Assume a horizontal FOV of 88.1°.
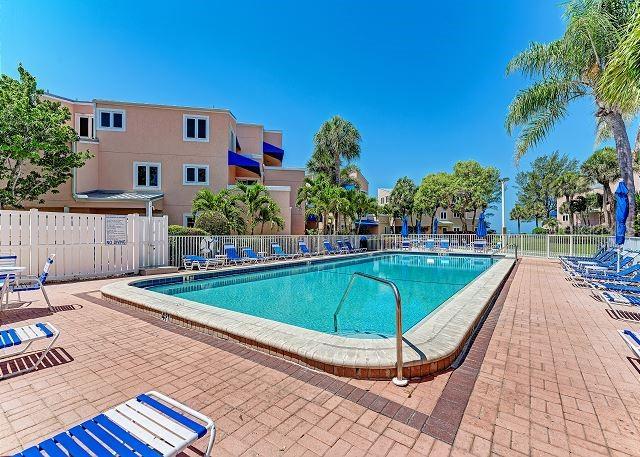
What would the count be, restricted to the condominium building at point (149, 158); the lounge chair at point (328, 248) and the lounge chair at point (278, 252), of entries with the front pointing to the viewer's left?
0

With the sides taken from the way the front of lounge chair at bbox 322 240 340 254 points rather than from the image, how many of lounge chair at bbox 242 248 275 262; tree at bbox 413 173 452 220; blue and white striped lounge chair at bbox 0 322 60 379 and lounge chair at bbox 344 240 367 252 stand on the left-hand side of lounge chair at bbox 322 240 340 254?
2

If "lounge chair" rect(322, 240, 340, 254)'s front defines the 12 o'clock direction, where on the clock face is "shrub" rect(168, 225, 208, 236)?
The shrub is roughly at 3 o'clock from the lounge chair.

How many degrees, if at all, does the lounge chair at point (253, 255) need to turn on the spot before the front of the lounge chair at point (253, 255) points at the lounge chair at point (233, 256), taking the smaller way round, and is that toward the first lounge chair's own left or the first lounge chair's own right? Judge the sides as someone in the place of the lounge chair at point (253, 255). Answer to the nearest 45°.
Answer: approximately 90° to the first lounge chair's own right

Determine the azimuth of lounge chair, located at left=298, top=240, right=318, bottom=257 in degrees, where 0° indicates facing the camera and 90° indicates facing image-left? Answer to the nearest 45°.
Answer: approximately 315°

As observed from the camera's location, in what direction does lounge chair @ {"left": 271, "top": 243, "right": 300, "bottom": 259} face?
facing the viewer and to the right of the viewer

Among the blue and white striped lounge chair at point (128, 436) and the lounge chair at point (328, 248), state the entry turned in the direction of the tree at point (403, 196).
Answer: the blue and white striped lounge chair

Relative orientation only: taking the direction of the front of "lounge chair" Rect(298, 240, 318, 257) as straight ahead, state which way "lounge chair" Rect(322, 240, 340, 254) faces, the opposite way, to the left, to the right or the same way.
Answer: the same way

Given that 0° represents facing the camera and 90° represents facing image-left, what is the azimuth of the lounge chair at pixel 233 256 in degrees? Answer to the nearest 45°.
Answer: approximately 315°

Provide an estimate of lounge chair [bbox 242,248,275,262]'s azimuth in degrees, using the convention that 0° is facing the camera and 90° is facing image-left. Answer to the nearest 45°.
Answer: approximately 315°

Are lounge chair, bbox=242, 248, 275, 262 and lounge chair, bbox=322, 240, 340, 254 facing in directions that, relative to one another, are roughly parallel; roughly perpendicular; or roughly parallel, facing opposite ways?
roughly parallel

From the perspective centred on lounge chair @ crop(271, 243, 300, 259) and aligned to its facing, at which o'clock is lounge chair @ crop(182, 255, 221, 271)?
lounge chair @ crop(182, 255, 221, 271) is roughly at 3 o'clock from lounge chair @ crop(271, 243, 300, 259).

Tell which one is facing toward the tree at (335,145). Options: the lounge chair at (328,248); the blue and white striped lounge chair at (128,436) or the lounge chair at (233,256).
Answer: the blue and white striped lounge chair

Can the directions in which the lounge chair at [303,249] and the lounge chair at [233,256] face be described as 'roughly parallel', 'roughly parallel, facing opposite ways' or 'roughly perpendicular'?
roughly parallel

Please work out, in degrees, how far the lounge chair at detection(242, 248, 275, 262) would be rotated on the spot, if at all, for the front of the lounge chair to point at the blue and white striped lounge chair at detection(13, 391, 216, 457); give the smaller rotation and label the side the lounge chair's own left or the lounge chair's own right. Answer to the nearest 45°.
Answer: approximately 45° to the lounge chair's own right
